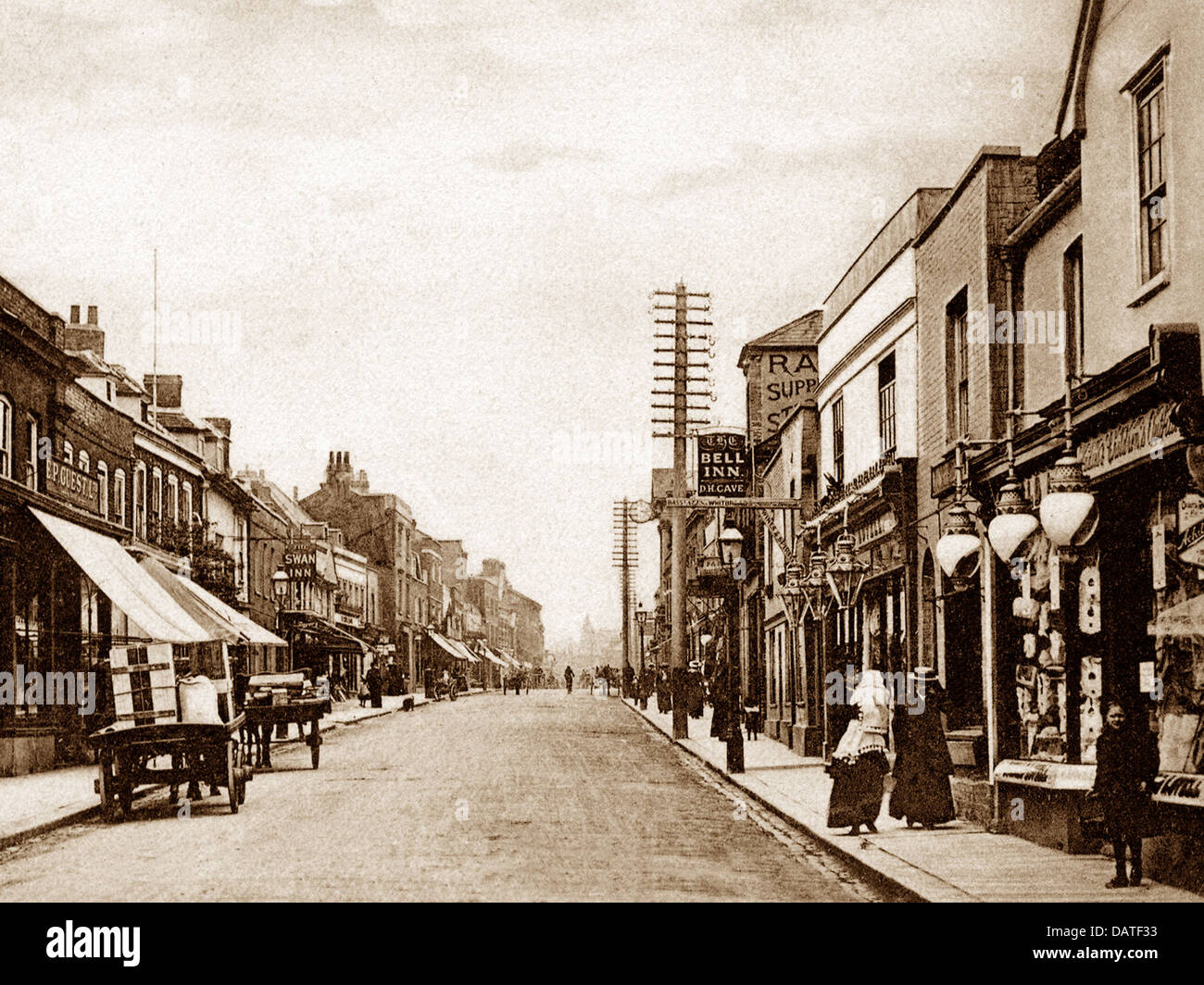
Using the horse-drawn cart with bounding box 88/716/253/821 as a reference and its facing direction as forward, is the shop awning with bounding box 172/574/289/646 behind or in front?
in front

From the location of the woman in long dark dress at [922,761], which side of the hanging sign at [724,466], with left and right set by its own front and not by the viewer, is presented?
front

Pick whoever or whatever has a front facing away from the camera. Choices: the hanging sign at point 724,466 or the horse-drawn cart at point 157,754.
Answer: the horse-drawn cart

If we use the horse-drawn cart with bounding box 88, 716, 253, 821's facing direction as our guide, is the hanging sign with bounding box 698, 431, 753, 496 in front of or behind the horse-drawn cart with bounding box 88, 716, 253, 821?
in front

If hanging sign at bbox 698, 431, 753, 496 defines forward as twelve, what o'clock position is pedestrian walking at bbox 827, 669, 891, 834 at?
The pedestrian walking is roughly at 12 o'clock from the hanging sign.

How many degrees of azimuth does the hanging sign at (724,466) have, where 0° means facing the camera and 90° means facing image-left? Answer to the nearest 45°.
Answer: approximately 0°

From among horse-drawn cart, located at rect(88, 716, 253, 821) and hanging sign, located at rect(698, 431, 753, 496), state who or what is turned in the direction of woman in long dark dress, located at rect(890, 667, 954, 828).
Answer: the hanging sign

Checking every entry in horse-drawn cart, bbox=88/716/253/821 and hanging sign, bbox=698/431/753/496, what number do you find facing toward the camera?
1

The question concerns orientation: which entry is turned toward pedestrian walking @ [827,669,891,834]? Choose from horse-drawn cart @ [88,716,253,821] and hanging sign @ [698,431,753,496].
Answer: the hanging sign

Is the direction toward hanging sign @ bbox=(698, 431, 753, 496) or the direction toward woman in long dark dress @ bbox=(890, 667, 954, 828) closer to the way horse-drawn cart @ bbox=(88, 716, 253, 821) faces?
the hanging sign

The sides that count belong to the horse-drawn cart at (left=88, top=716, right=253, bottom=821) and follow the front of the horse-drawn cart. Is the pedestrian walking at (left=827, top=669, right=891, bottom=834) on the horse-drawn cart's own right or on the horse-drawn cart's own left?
on the horse-drawn cart's own right

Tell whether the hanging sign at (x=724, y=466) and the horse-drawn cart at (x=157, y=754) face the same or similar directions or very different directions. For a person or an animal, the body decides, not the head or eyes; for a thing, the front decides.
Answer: very different directions
